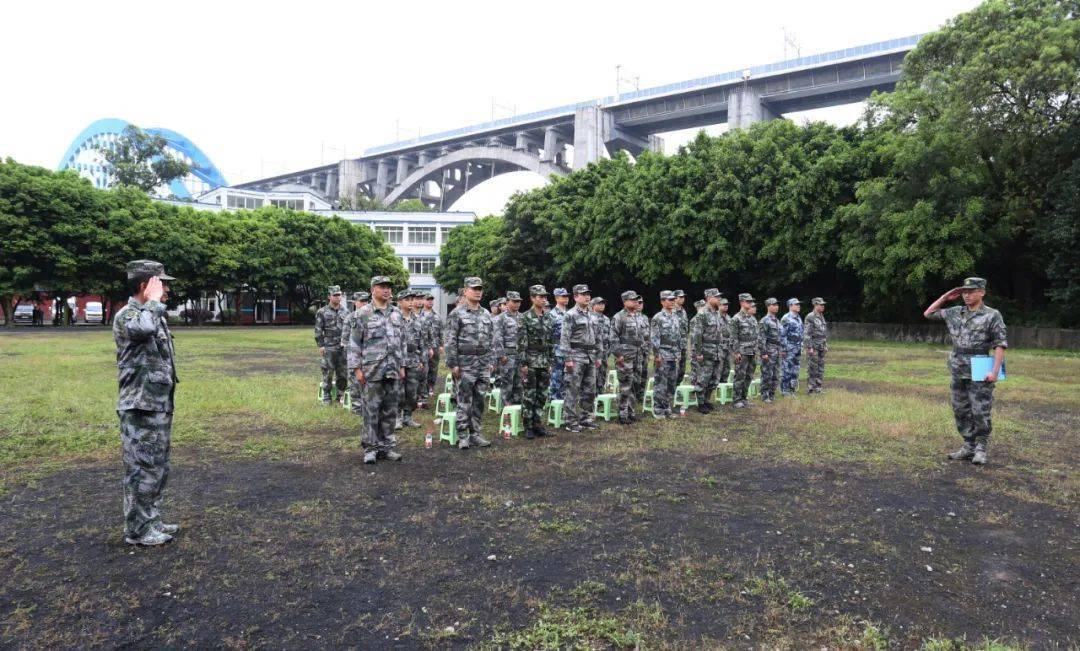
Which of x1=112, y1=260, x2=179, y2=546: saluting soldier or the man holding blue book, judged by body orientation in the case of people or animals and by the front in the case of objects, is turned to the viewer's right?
the saluting soldier

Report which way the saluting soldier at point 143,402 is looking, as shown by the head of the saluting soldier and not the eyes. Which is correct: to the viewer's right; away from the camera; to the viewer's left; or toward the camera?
to the viewer's right

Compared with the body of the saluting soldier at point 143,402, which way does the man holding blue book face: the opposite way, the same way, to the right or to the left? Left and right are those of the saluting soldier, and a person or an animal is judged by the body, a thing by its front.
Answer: the opposite way

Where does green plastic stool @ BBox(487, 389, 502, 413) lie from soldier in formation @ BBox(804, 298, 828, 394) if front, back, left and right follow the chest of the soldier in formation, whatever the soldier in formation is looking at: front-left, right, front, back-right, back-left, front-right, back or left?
right

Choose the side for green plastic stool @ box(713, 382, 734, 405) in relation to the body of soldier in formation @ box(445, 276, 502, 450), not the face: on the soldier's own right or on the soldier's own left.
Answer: on the soldier's own left

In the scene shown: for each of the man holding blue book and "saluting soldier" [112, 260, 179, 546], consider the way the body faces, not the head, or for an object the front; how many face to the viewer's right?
1

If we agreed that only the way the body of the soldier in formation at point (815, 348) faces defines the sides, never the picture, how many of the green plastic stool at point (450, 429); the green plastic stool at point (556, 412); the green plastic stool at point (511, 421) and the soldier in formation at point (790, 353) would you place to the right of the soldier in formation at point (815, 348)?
4

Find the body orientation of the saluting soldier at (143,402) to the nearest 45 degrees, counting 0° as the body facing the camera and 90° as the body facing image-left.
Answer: approximately 270°

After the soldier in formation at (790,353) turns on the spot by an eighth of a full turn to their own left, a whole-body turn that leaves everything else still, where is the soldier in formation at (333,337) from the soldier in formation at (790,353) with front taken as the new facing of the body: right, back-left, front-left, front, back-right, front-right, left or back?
back-right
